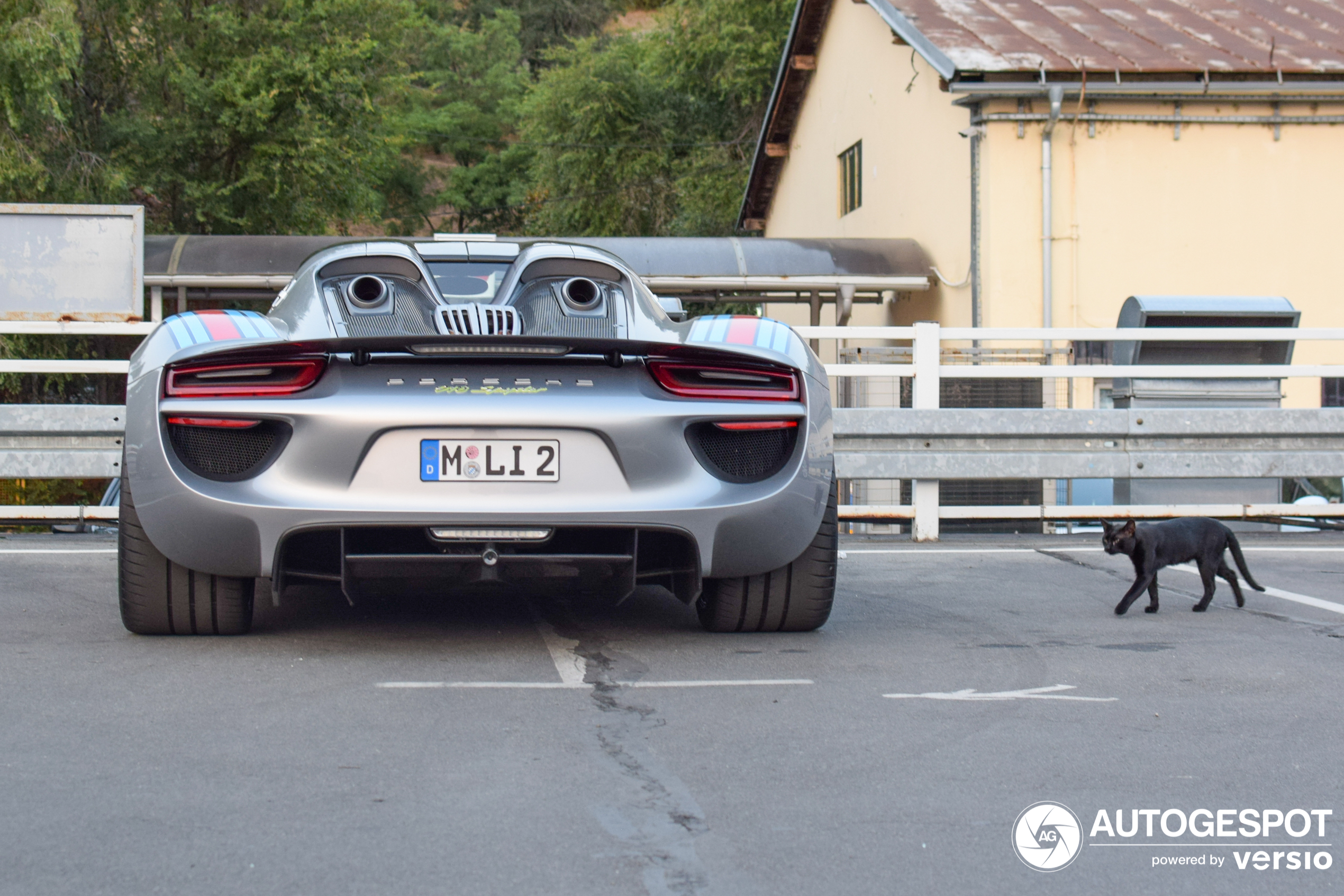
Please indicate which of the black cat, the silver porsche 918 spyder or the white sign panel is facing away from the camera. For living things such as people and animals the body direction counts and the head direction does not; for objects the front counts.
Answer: the silver porsche 918 spyder

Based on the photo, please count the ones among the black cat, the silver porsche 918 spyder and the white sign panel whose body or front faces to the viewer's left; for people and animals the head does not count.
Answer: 1

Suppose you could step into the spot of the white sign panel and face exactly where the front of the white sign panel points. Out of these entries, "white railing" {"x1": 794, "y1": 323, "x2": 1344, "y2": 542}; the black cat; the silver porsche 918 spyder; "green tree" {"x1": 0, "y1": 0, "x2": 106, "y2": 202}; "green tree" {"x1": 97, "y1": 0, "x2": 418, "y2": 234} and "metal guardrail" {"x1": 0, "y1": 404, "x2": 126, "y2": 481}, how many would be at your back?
2

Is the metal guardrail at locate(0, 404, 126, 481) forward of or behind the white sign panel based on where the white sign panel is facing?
forward

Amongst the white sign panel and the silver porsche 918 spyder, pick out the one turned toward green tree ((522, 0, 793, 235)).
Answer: the silver porsche 918 spyder

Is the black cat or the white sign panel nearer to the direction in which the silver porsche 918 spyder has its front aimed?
the white sign panel

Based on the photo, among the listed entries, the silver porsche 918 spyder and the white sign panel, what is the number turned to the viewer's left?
0

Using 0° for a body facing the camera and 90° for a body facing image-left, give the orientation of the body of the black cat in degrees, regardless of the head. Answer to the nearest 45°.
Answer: approximately 90°

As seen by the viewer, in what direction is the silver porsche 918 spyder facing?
away from the camera

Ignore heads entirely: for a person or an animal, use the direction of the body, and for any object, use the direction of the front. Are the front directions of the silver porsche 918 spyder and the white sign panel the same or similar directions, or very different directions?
very different directions

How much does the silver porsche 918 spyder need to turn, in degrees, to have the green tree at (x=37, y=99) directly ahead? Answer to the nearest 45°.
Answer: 0° — it already faces it

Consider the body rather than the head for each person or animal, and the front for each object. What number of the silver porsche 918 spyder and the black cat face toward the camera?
0

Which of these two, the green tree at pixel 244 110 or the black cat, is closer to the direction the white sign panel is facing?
the black cat
